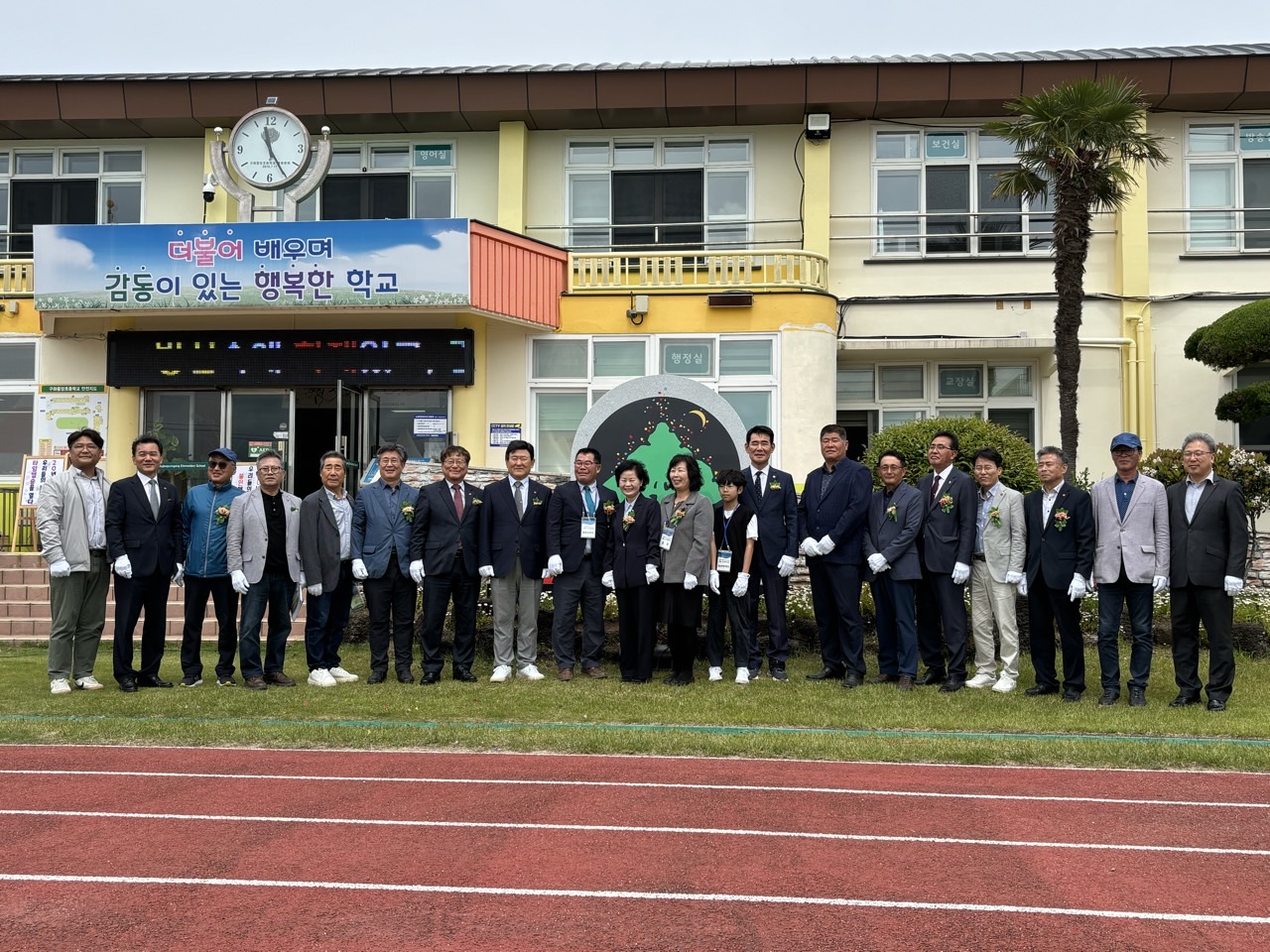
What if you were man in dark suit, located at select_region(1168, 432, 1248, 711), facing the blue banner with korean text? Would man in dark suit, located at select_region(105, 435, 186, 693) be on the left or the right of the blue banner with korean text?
left

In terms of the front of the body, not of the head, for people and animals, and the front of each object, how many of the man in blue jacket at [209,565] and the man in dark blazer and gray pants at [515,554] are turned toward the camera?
2

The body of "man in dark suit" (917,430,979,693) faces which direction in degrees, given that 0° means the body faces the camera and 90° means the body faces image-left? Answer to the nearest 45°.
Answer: approximately 45°

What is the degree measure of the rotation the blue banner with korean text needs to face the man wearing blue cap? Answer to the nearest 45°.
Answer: approximately 45° to its left

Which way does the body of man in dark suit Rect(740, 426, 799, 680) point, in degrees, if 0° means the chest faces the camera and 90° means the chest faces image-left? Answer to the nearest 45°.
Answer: approximately 0°

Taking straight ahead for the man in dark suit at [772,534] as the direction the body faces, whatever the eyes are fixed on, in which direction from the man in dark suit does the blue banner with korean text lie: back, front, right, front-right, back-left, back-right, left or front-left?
back-right

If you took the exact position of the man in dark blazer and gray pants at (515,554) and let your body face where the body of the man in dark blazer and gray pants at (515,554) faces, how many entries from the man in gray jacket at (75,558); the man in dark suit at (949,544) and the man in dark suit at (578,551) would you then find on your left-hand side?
2
